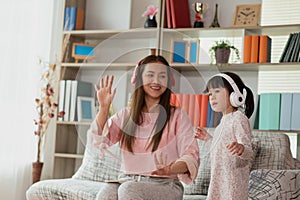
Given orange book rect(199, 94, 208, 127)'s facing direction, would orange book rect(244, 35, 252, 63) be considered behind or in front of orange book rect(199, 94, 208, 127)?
behind

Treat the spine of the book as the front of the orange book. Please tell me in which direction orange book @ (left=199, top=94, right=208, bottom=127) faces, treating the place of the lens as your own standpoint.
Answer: facing the viewer

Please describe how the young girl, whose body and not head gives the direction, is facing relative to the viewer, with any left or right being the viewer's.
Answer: facing the viewer and to the left of the viewer

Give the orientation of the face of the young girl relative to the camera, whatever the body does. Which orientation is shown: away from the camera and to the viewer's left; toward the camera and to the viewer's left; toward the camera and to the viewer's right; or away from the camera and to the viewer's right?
toward the camera and to the viewer's left

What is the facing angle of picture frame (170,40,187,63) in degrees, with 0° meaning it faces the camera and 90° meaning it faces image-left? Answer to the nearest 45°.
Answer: approximately 0°
